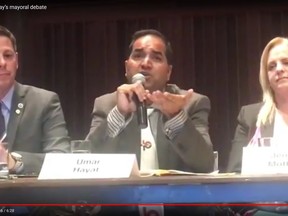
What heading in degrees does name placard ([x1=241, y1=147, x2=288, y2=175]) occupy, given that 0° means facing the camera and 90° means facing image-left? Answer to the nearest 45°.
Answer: approximately 0°

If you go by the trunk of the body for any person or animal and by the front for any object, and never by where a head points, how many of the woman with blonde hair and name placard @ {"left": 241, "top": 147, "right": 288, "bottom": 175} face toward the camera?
2

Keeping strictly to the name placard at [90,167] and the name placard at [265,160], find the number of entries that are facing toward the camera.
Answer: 2

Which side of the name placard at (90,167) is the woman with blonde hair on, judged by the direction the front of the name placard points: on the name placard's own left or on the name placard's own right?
on the name placard's own left

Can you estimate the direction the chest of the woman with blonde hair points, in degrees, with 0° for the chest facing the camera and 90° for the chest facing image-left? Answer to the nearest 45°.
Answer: approximately 0°

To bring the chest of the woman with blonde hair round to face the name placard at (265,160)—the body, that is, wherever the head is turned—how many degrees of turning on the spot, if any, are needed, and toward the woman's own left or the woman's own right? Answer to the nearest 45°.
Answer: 0° — they already face it

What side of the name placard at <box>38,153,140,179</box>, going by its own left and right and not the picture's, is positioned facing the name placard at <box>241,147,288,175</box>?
left
